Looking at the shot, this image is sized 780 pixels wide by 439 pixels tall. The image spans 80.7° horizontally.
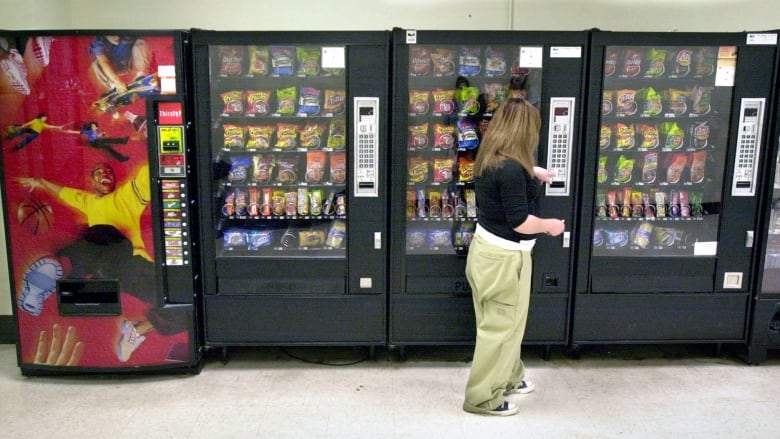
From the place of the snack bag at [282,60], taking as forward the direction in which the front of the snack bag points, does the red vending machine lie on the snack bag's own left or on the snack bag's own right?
on the snack bag's own right

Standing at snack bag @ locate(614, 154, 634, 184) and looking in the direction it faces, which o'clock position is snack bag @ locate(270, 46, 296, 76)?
snack bag @ locate(270, 46, 296, 76) is roughly at 2 o'clock from snack bag @ locate(614, 154, 634, 184).

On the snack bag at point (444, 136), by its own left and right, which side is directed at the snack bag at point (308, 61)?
right

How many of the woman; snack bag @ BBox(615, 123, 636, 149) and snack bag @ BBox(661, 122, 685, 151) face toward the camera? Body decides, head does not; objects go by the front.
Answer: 2

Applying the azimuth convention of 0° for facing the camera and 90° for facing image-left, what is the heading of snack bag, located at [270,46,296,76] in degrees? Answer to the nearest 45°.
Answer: approximately 0°

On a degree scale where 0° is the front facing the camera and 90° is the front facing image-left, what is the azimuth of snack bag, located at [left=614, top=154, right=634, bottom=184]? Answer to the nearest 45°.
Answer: approximately 0°

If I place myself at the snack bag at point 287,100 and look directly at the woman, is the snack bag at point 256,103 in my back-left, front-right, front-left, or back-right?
back-right

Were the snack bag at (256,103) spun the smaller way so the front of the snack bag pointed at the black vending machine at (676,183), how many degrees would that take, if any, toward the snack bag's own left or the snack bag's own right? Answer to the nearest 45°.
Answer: approximately 90° to the snack bag's own left

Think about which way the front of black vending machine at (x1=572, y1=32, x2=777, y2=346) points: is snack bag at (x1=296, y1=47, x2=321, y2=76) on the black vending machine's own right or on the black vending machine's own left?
on the black vending machine's own right

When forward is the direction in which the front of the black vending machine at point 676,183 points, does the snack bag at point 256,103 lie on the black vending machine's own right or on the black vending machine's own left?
on the black vending machine's own right

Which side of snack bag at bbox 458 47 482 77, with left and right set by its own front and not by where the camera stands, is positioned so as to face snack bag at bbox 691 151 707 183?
left

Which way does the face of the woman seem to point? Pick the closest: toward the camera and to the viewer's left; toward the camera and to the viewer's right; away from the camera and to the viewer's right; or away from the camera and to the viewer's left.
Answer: away from the camera and to the viewer's right
